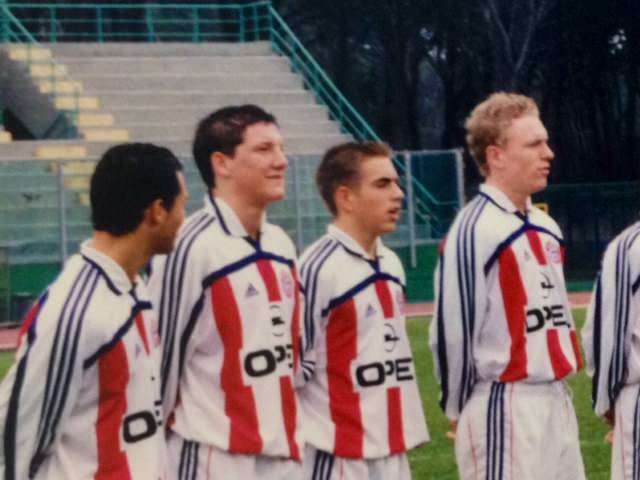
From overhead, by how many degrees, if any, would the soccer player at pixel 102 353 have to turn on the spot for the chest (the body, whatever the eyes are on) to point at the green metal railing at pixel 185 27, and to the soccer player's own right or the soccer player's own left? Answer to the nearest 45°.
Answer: approximately 135° to the soccer player's own left

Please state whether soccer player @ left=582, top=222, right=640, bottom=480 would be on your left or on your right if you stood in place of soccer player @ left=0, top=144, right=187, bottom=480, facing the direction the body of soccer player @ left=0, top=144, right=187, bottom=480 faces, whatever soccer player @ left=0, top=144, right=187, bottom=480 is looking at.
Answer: on your left

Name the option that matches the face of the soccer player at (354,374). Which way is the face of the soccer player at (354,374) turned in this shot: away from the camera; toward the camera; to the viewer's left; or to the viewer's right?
to the viewer's right

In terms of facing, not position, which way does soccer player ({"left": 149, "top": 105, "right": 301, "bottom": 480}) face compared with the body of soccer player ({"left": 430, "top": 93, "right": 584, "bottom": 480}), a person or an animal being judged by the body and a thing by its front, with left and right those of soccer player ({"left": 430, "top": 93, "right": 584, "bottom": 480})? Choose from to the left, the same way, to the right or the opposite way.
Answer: the same way

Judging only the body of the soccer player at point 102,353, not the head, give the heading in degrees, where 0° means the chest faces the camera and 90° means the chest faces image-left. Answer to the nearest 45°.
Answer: approximately 315°

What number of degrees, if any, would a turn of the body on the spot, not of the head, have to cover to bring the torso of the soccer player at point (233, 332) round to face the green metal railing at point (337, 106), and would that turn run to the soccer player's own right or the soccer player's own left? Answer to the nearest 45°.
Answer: approximately 135° to the soccer player's own left

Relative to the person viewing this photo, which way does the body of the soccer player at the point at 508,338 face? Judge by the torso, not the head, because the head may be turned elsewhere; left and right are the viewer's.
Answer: facing the viewer and to the right of the viewer

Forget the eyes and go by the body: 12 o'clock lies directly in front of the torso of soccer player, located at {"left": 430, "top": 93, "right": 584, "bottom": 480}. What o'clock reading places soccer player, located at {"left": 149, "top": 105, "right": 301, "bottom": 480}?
soccer player, located at {"left": 149, "top": 105, "right": 301, "bottom": 480} is roughly at 3 o'clock from soccer player, located at {"left": 430, "top": 93, "right": 584, "bottom": 480}.

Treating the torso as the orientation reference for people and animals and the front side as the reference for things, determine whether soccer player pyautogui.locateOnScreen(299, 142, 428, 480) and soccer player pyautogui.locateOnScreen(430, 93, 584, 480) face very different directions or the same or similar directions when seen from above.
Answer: same or similar directions

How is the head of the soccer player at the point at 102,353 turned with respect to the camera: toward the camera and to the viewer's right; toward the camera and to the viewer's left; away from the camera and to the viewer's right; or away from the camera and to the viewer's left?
away from the camera and to the viewer's right

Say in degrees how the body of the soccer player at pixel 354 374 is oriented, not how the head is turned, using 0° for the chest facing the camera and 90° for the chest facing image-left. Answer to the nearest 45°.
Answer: approximately 315°

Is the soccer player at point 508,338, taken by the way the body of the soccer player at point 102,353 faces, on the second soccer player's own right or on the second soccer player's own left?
on the second soccer player's own left

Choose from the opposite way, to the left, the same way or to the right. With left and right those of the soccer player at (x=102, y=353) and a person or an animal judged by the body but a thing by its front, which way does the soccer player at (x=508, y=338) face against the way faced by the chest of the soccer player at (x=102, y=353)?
the same way

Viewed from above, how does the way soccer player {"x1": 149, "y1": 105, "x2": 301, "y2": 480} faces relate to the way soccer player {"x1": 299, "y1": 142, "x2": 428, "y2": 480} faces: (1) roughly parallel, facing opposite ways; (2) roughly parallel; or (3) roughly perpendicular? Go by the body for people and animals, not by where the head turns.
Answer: roughly parallel

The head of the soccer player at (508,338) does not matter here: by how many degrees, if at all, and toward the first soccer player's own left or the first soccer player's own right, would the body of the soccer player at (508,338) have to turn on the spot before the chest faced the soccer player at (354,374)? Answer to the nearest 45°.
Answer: approximately 90° to the first soccer player's own right

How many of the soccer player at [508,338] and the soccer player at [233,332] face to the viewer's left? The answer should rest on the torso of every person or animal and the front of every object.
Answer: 0

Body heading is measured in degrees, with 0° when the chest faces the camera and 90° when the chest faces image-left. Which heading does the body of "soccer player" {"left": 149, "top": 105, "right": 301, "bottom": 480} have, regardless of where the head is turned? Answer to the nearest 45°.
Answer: approximately 315°

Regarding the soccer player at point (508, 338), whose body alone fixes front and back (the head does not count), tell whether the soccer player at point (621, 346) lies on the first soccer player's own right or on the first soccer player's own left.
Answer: on the first soccer player's own left
